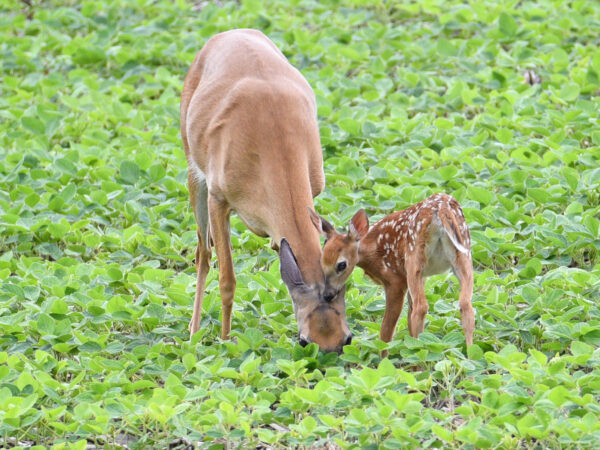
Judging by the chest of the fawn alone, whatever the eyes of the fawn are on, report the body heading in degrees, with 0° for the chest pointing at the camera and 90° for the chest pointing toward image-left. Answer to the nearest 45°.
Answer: approximately 135°

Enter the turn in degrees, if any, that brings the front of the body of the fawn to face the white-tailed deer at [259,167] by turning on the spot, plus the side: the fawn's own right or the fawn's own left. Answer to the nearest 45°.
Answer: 0° — it already faces it
